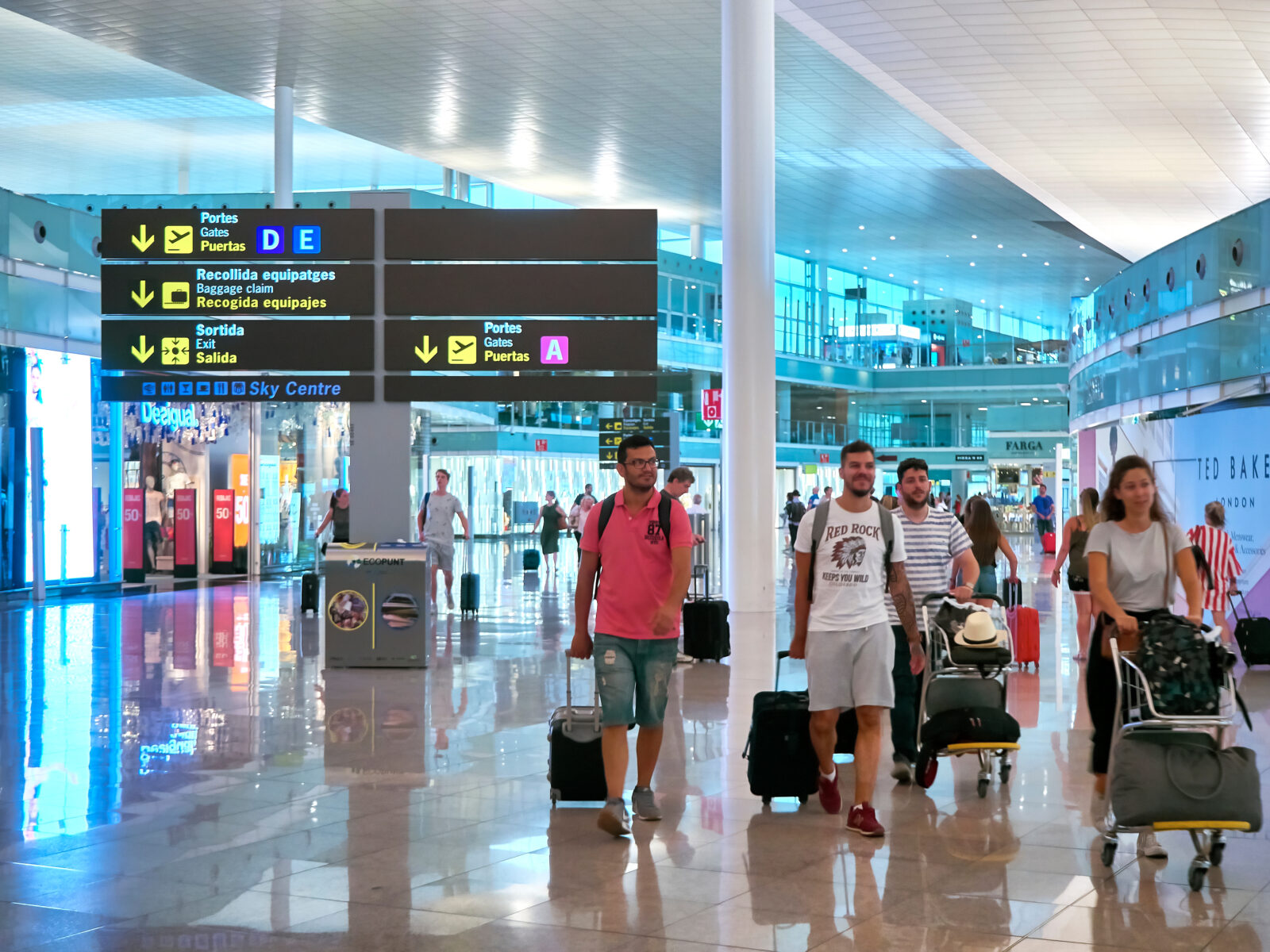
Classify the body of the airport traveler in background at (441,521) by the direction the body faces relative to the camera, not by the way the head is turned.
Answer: toward the camera

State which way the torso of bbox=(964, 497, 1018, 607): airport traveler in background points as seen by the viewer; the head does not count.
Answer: away from the camera

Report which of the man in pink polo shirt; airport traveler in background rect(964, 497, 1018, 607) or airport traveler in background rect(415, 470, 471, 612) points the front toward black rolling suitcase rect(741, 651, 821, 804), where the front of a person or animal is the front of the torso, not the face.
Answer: airport traveler in background rect(415, 470, 471, 612)

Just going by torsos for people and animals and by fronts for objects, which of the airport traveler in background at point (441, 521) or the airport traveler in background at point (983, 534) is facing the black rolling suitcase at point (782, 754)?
the airport traveler in background at point (441, 521)

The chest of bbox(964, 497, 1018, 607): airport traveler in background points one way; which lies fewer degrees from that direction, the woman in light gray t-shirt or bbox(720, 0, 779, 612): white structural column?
the white structural column

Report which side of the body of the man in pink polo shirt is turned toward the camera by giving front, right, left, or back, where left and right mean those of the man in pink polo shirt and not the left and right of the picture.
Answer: front

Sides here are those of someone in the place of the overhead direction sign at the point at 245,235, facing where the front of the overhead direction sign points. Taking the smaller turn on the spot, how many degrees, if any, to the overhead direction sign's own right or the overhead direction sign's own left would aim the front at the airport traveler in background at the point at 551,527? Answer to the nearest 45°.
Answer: approximately 180°

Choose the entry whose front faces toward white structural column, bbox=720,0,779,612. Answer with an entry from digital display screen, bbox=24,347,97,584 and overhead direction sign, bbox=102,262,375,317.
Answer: the digital display screen

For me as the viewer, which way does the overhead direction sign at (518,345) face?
facing the viewer

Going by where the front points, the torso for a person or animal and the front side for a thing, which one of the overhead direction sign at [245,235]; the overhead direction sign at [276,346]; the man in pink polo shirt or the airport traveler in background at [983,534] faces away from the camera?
the airport traveler in background

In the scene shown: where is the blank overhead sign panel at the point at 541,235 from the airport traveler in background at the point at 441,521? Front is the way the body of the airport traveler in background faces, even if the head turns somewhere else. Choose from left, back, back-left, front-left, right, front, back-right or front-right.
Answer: front

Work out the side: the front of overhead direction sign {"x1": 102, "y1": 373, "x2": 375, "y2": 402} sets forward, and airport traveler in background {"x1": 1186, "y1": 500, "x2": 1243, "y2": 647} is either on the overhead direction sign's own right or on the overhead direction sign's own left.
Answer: on the overhead direction sign's own left

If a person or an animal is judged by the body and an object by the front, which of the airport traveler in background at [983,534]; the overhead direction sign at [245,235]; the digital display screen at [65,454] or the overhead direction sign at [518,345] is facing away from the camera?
the airport traveler in background

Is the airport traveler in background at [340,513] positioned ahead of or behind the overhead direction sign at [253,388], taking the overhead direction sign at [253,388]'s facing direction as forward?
behind

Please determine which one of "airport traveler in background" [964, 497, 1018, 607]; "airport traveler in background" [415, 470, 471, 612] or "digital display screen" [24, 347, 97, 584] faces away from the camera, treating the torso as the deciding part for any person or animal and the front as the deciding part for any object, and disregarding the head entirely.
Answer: "airport traveler in background" [964, 497, 1018, 607]
